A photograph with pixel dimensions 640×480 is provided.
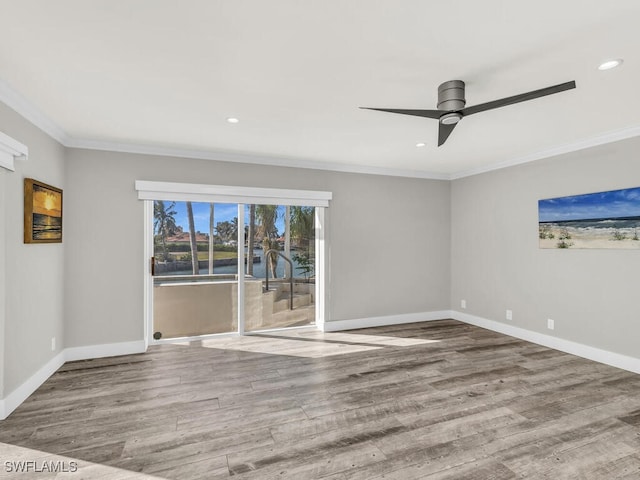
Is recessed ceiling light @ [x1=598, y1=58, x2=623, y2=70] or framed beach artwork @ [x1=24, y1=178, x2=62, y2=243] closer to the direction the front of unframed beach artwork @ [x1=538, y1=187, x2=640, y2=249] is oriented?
the framed beach artwork

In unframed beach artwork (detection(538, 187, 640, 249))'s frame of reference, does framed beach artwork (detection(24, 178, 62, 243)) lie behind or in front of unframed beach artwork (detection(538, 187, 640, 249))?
in front

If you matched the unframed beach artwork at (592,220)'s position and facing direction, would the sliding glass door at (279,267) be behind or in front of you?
in front

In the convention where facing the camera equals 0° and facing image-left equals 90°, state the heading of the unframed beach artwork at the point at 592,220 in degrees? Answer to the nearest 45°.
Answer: approximately 45°

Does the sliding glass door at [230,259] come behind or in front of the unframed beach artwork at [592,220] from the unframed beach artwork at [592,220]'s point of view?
in front
